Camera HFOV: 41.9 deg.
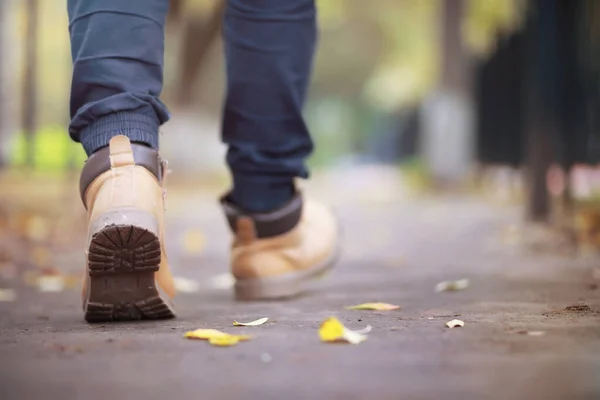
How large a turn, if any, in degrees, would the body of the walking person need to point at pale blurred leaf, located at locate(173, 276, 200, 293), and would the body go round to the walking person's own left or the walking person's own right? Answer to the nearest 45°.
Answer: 0° — they already face it

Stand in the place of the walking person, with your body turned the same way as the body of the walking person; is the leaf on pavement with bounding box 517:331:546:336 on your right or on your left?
on your right

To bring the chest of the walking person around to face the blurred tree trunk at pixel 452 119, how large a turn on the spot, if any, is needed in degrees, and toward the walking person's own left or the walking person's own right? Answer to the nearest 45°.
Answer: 0° — they already face it

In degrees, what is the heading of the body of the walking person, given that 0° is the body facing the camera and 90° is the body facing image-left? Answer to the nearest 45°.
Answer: approximately 180°

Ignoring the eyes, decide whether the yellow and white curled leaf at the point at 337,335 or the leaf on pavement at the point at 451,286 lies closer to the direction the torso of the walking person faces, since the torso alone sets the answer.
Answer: the leaf on pavement

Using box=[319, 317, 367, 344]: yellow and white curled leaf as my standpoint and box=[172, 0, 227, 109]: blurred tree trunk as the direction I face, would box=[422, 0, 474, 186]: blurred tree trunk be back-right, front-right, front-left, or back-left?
front-right

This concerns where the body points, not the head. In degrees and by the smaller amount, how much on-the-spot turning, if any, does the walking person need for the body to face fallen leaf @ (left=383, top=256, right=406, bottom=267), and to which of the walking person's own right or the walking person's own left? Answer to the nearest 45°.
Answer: approximately 45° to the walking person's own right

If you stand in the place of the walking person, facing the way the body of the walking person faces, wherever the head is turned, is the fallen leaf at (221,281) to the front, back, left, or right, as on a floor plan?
front

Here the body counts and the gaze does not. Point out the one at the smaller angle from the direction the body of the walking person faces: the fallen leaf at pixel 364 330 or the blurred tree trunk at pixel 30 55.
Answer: the blurred tree trunk

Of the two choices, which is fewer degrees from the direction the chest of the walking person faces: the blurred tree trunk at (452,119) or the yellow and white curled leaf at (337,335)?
the blurred tree trunk

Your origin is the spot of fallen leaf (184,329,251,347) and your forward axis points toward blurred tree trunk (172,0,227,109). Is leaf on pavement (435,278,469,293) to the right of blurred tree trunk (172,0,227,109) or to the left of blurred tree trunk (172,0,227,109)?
right

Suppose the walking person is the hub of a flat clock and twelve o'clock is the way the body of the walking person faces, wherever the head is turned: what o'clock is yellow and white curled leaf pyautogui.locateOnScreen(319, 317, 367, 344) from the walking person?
The yellow and white curled leaf is roughly at 5 o'clock from the walking person.

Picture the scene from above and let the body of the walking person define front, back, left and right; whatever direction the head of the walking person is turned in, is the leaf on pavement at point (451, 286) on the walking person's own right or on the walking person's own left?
on the walking person's own right

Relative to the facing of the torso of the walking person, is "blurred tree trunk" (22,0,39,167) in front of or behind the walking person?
in front

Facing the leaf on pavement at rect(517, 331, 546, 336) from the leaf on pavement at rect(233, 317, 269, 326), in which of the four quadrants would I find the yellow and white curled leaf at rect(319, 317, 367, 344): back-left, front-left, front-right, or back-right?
front-right

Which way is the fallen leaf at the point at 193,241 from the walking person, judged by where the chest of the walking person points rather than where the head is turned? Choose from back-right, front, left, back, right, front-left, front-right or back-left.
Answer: front
